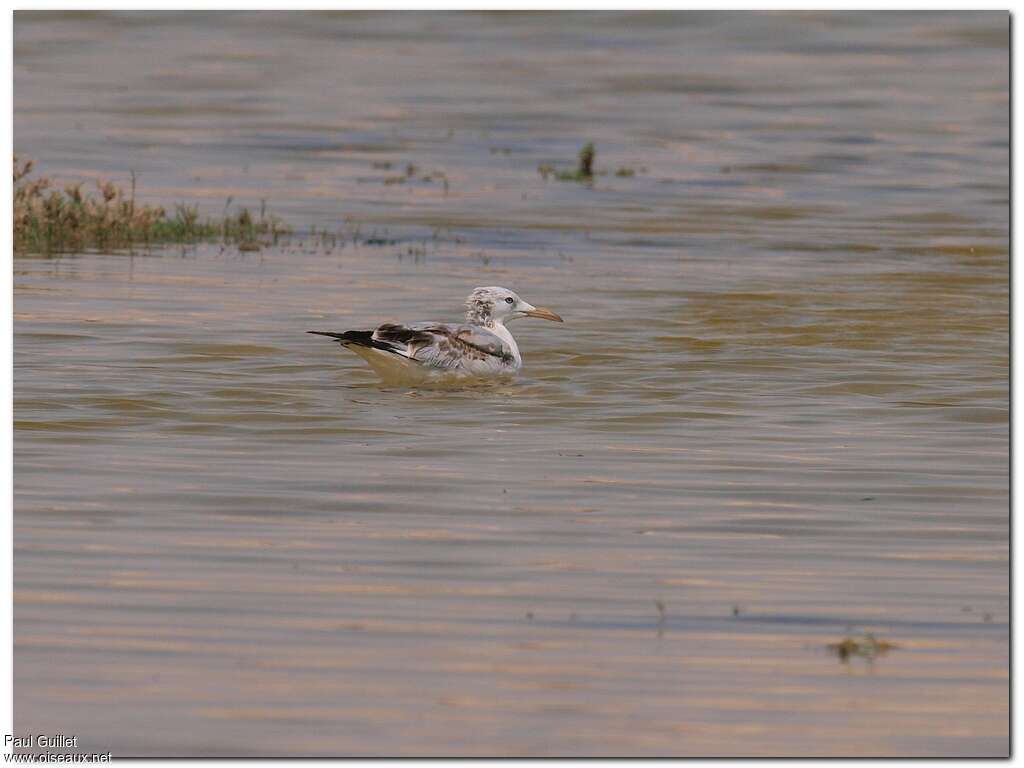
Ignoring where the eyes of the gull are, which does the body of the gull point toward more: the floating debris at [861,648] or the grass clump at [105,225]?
the floating debris

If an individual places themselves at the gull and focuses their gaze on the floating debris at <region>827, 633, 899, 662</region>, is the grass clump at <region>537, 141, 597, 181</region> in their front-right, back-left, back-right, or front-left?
back-left

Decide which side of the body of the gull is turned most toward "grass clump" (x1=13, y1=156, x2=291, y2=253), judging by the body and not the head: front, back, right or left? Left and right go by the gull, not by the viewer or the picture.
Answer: left

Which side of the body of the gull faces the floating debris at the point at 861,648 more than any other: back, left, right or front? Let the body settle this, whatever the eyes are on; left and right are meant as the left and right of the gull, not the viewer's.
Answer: right

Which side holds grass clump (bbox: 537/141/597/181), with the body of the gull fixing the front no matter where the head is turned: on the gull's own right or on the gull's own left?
on the gull's own left

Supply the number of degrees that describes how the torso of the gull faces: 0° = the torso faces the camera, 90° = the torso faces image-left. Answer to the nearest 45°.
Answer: approximately 270°
